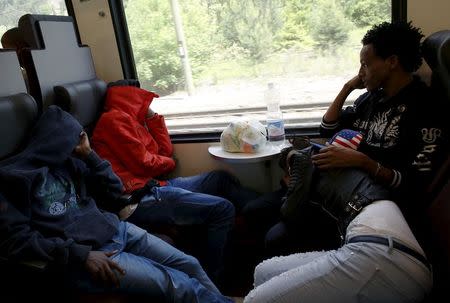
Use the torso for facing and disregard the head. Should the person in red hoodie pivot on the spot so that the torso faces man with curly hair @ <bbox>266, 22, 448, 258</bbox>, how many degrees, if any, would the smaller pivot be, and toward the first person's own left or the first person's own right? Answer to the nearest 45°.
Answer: approximately 45° to the first person's own right

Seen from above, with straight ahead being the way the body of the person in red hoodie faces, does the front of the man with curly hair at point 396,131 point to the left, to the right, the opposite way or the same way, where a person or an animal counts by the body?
the opposite way

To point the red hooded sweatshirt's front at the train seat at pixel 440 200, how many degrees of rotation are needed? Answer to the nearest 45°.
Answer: approximately 45° to its right

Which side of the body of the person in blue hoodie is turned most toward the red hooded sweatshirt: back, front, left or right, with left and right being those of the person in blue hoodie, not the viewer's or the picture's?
left

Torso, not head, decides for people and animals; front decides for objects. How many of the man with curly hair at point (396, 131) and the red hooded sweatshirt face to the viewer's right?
1

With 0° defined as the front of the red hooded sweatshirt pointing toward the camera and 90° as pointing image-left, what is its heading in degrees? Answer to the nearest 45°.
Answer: approximately 270°

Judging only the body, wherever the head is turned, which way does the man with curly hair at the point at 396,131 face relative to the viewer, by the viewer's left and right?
facing the viewer and to the left of the viewer

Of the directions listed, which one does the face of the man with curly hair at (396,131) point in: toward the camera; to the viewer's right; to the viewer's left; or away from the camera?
to the viewer's left

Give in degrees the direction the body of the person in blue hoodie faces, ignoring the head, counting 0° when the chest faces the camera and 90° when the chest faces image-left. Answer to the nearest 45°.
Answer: approximately 315°

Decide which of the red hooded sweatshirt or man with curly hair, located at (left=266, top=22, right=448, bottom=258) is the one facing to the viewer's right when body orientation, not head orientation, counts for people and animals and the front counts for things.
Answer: the red hooded sweatshirt

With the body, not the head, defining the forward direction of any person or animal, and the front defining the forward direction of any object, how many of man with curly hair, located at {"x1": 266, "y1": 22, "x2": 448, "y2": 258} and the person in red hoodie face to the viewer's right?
1

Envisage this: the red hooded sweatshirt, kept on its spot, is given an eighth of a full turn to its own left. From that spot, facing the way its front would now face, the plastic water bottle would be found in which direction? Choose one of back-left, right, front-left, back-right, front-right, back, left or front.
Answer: front-right

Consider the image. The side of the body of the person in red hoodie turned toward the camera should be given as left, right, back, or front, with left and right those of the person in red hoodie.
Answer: right
